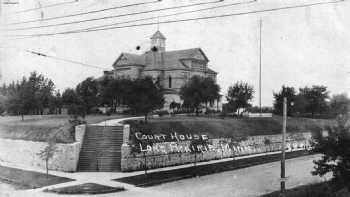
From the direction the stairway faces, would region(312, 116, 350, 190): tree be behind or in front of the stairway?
in front

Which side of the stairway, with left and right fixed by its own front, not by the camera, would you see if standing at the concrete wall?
right

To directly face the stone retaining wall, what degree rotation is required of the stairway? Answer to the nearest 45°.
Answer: approximately 90° to its left

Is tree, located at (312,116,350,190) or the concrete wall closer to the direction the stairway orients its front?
the tree

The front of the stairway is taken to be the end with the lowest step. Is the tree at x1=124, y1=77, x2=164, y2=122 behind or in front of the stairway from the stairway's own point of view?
behind

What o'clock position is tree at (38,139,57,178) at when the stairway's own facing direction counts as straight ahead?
The tree is roughly at 2 o'clock from the stairway.

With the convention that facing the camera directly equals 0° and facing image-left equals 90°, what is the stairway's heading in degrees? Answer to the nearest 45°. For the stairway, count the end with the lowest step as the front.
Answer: approximately 0°
